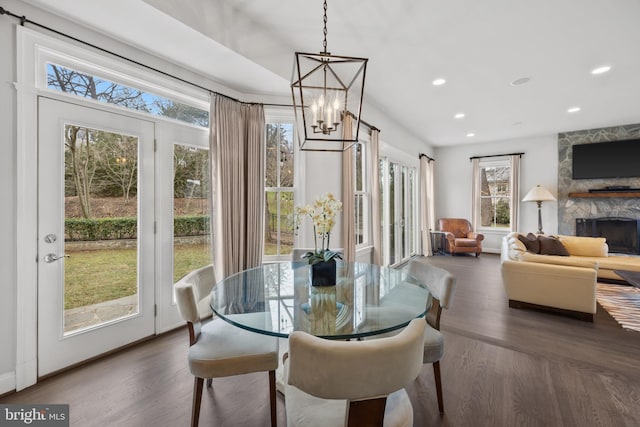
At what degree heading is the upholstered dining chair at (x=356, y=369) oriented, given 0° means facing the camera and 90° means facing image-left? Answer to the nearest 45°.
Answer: approximately 180°

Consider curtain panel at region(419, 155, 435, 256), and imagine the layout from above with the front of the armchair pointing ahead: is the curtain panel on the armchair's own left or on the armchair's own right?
on the armchair's own right

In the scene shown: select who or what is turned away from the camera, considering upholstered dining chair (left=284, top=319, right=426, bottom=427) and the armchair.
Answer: the upholstered dining chair

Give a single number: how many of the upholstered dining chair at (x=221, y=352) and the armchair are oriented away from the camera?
0

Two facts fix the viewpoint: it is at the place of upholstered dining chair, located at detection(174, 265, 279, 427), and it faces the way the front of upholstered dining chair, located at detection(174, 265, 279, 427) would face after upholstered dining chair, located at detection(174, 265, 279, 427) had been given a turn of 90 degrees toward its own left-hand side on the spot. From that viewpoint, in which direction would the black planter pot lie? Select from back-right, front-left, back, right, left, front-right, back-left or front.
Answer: right

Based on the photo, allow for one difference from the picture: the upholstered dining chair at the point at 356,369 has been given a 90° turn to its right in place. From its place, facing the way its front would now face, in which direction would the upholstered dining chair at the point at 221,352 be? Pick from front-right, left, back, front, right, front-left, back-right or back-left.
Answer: back-left

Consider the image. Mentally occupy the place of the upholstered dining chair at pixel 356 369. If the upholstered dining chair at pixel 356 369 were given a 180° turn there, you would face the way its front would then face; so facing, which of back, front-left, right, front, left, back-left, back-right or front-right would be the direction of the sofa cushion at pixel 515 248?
back-left

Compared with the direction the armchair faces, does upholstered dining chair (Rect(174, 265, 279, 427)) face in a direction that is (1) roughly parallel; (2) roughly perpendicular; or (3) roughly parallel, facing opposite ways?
roughly perpendicular

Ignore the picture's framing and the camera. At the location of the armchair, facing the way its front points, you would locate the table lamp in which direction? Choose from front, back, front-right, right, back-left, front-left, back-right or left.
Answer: front-left

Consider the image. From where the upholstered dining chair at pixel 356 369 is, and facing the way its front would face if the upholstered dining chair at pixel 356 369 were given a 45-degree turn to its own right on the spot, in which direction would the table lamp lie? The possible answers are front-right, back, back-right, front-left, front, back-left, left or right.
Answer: front

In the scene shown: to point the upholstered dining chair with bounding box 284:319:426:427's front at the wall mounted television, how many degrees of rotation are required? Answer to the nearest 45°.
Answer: approximately 45° to its right

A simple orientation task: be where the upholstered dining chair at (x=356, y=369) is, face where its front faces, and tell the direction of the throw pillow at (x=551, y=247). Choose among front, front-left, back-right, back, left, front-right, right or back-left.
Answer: front-right

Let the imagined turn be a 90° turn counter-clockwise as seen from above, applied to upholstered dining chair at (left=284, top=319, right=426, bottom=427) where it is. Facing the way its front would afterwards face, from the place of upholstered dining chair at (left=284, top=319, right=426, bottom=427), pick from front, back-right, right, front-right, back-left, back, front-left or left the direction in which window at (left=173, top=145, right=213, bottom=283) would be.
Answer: front-right

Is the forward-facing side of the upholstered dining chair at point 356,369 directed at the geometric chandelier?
yes

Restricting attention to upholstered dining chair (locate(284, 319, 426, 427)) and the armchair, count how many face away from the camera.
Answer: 1

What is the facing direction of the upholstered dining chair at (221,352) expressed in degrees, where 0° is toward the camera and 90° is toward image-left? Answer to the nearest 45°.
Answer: approximately 270°
